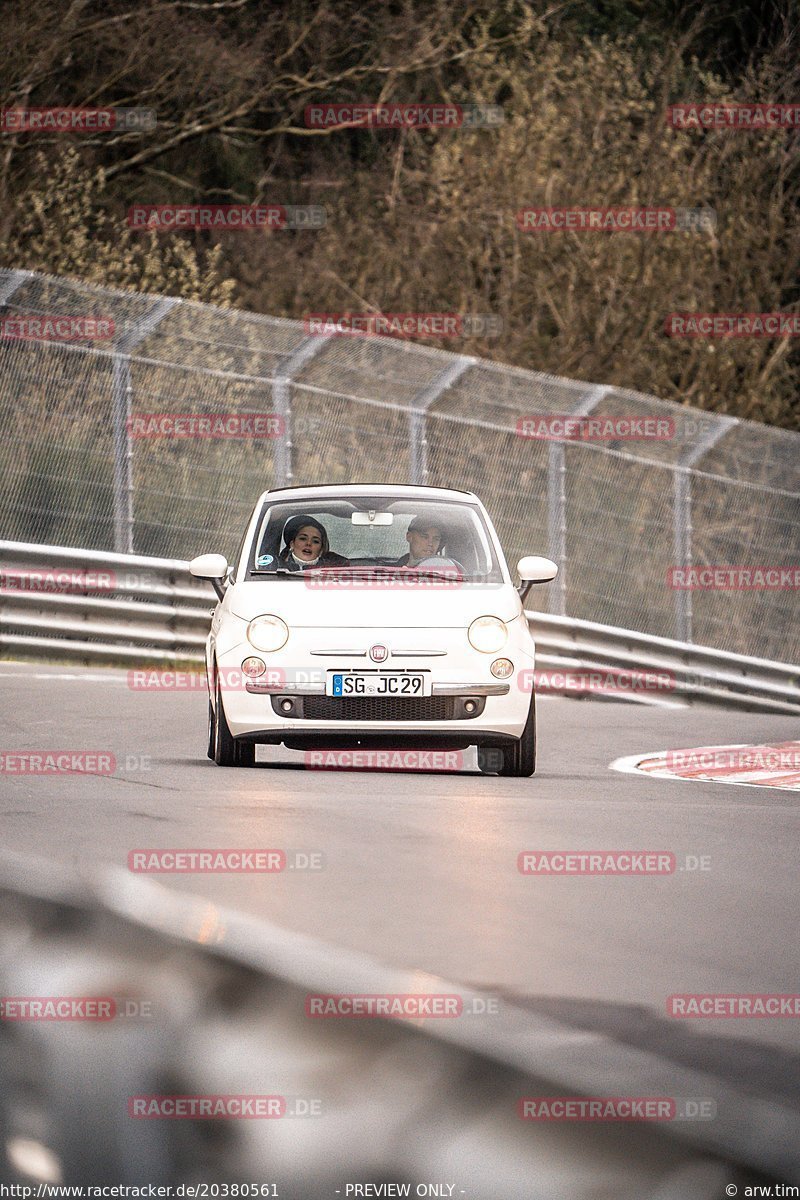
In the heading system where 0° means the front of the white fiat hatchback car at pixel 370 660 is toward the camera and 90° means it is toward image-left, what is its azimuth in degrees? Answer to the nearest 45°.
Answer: approximately 0°

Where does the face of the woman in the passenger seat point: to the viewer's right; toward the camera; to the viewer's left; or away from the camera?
toward the camera

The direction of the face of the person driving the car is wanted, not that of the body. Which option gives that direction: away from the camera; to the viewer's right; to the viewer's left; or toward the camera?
toward the camera
